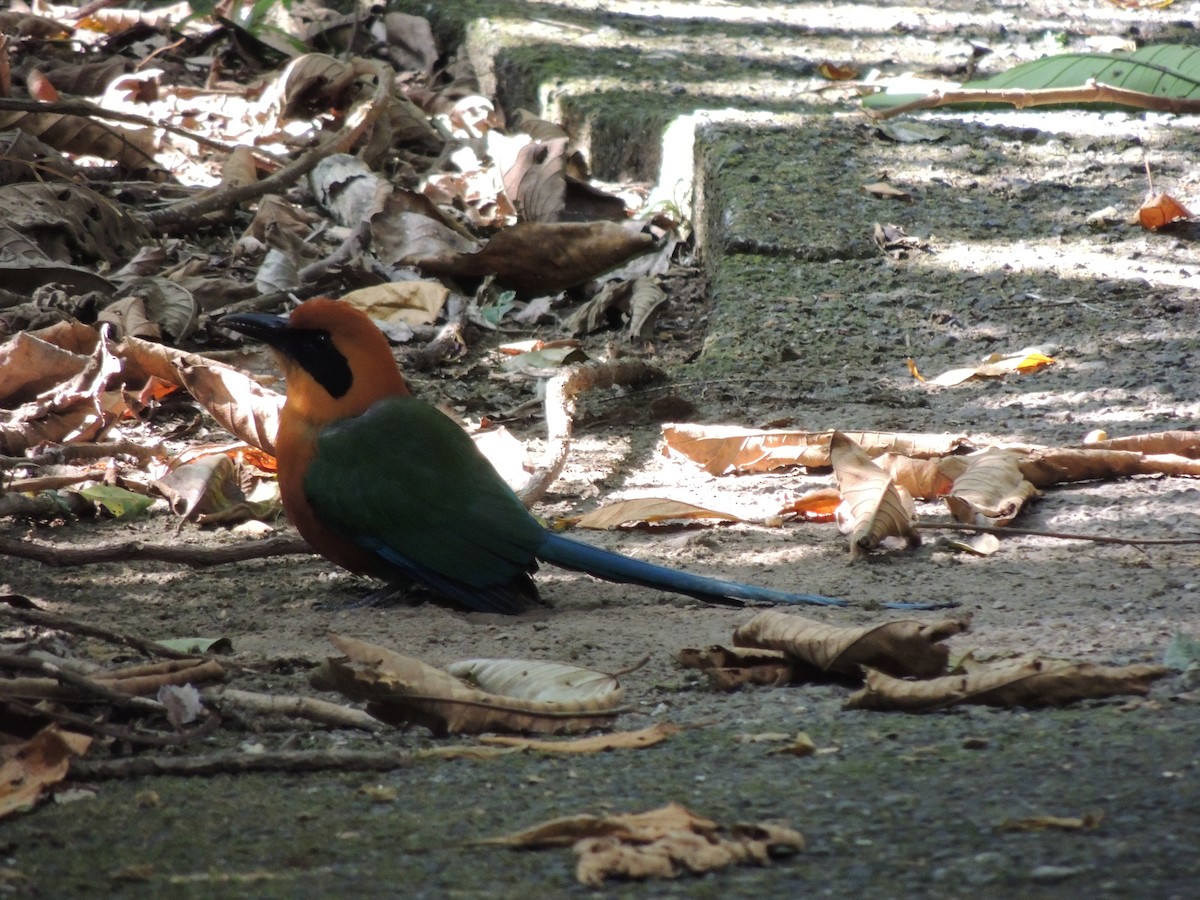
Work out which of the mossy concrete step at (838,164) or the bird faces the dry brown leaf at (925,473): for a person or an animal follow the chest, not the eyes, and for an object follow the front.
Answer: the mossy concrete step

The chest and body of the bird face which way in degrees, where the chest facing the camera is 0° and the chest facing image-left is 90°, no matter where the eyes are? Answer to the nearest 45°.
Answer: approximately 90°

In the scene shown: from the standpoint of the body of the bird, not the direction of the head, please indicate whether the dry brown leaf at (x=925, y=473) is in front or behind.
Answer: behind

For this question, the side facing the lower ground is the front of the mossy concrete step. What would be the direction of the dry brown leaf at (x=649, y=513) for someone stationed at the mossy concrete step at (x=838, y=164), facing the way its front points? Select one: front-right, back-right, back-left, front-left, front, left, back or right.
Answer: front

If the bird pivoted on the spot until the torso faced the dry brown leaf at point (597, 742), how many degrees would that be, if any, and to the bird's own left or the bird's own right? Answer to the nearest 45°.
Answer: approximately 90° to the bird's own left

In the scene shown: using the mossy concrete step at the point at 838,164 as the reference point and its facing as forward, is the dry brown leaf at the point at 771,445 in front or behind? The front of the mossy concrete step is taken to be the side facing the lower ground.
in front

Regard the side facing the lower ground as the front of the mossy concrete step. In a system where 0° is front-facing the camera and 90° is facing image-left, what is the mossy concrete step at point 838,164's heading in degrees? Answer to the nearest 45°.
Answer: approximately 0°

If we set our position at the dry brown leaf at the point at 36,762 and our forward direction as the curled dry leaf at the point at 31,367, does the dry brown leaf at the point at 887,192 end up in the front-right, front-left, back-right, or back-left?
front-right

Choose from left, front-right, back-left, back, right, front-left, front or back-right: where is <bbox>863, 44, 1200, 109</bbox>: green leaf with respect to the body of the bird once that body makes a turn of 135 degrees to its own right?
front

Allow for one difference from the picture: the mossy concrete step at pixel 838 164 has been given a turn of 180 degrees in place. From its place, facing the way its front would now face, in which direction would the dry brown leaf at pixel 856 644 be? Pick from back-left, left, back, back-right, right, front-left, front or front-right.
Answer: back

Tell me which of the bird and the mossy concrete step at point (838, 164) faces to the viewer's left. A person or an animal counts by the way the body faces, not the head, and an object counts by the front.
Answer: the bird
